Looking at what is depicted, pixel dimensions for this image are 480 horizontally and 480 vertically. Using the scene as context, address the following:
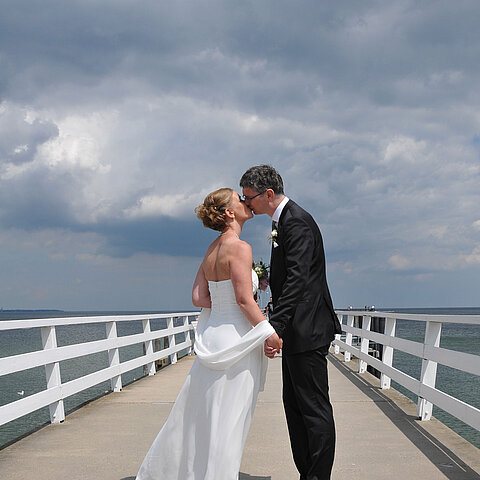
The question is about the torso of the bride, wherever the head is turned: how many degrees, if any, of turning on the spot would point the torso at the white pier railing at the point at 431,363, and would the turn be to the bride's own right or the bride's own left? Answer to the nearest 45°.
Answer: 0° — they already face it

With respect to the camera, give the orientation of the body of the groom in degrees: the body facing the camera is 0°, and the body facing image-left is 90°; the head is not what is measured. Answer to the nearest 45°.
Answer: approximately 90°

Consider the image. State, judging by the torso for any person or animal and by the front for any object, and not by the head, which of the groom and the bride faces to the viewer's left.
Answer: the groom

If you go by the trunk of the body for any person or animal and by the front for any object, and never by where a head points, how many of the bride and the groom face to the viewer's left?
1

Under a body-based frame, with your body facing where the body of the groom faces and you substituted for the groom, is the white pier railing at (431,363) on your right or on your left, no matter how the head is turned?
on your right
